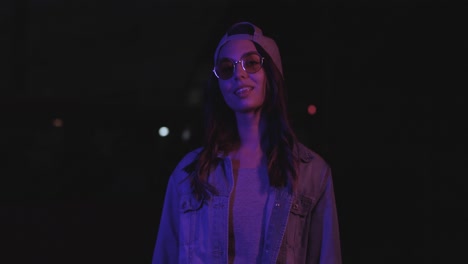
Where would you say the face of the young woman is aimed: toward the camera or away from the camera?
toward the camera

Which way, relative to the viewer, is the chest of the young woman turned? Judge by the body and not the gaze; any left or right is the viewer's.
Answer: facing the viewer
